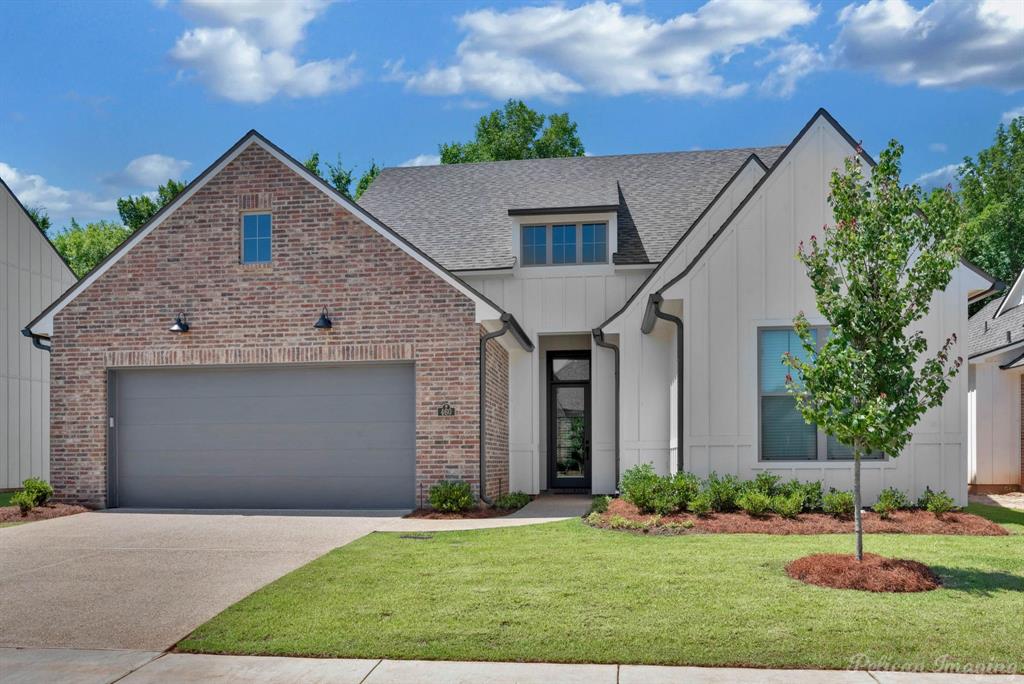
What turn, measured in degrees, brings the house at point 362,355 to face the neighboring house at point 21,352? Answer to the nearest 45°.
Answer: approximately 135° to its right

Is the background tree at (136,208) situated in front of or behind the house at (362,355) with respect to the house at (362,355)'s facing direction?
behind

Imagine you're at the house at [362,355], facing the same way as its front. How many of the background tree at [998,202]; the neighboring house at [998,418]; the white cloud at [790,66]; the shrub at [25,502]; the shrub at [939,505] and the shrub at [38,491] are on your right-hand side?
2

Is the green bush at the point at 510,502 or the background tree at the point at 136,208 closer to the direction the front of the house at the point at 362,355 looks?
the green bush

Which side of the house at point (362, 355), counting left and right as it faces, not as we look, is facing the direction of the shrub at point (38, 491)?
right

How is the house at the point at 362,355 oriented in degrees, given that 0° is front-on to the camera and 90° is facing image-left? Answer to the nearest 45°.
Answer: approximately 0°

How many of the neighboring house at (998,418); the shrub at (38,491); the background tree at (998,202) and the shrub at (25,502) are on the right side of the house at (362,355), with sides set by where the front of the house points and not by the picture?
2

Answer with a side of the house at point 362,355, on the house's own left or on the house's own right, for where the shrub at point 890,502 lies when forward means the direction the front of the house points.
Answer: on the house's own left
